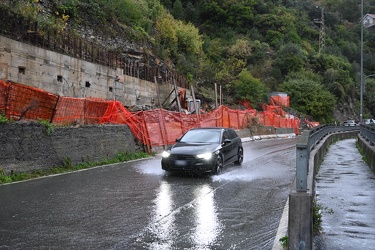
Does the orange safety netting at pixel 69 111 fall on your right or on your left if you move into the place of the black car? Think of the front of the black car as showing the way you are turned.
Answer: on your right

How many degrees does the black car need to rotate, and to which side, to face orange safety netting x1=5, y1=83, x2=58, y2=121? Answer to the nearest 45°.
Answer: approximately 45° to its right

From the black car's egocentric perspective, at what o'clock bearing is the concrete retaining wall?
The concrete retaining wall is roughly at 3 o'clock from the black car.

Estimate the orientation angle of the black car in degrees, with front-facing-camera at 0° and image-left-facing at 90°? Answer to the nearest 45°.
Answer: approximately 45°

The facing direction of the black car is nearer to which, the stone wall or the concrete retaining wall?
the stone wall
